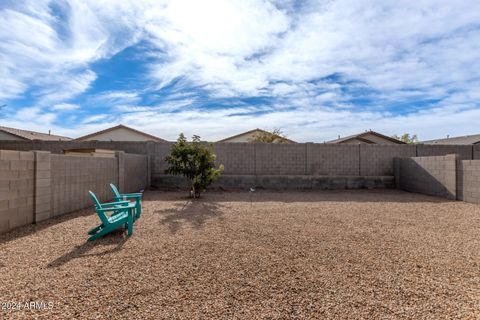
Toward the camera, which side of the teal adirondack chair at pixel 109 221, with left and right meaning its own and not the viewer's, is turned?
right

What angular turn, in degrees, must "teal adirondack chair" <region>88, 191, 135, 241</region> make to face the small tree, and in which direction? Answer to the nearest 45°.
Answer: approximately 45° to its left

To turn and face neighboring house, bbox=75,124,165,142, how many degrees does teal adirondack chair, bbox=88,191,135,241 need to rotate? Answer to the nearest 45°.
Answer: approximately 90° to its left
